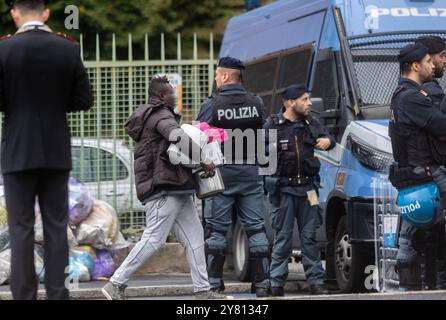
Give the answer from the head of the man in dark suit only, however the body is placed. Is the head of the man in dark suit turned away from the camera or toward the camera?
away from the camera

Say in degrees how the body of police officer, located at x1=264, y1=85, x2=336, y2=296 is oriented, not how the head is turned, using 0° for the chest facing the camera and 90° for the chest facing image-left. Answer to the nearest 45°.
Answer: approximately 0°

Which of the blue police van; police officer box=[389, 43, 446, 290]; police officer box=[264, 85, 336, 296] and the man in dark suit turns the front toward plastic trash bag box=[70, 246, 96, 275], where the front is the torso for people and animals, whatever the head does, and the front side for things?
the man in dark suit

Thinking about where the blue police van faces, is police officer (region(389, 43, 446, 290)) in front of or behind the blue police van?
in front

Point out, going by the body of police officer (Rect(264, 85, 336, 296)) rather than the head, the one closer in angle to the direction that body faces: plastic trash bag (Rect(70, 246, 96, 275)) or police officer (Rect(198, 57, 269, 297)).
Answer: the police officer

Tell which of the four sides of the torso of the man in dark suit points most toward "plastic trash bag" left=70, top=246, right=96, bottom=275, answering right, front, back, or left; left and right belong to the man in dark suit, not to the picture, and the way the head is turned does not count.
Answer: front

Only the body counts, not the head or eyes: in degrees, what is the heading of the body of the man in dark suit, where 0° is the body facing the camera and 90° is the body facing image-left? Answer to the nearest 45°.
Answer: approximately 180°

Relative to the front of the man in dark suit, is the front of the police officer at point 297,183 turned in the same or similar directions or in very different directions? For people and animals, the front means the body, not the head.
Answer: very different directions
